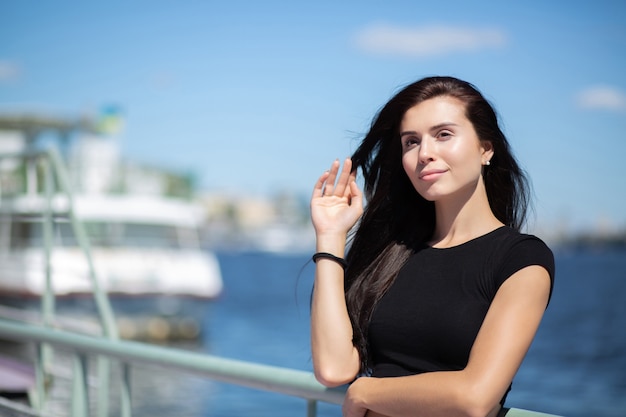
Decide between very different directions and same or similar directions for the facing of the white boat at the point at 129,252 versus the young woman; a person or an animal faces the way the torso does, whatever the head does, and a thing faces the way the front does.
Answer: very different directions

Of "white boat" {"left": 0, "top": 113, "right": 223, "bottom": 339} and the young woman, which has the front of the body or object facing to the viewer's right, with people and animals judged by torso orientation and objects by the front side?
the white boat

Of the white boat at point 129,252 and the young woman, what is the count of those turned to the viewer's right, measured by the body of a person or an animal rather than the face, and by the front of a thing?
1

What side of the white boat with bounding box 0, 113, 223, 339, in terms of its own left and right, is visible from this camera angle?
right

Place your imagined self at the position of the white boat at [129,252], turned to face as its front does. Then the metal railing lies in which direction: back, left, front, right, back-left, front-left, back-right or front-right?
right

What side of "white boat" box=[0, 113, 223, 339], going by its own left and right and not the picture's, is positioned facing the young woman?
right
